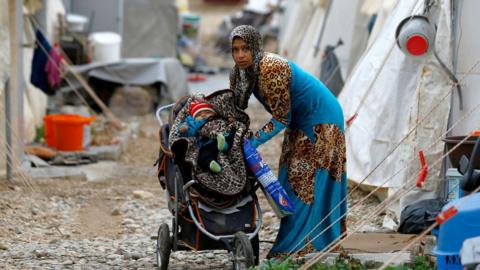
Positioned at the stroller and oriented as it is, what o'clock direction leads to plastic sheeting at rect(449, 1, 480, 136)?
The plastic sheeting is roughly at 9 o'clock from the stroller.

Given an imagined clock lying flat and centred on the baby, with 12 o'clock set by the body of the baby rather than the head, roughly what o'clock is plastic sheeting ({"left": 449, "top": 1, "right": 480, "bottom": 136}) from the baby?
The plastic sheeting is roughly at 9 o'clock from the baby.

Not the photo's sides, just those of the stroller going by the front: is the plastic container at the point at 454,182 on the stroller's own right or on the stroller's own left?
on the stroller's own left

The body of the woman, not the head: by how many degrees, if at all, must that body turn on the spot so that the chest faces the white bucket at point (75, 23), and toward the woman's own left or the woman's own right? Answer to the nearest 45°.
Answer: approximately 90° to the woman's own right

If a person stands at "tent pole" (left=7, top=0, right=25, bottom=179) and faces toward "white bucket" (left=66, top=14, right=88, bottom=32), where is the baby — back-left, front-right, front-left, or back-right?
back-right
